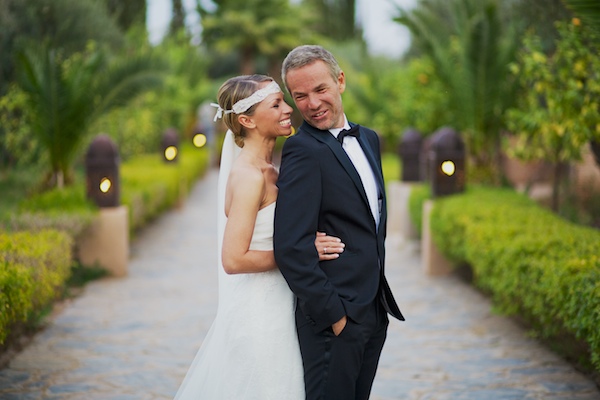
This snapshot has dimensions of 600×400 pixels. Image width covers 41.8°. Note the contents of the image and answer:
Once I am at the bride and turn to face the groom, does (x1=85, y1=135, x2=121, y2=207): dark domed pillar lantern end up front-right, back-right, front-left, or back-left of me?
back-left

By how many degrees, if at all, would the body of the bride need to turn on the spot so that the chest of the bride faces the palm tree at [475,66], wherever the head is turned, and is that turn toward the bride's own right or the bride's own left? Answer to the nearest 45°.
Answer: approximately 90° to the bride's own left

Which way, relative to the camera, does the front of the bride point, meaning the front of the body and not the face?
to the viewer's right

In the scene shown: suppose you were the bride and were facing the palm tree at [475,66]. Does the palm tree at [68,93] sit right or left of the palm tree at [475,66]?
left

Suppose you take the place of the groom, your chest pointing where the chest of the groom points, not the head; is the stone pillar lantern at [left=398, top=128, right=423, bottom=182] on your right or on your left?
on your left

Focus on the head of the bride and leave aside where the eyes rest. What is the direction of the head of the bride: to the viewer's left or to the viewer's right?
to the viewer's right

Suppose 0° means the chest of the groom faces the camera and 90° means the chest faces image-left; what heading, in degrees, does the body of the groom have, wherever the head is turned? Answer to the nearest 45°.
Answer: approximately 315°

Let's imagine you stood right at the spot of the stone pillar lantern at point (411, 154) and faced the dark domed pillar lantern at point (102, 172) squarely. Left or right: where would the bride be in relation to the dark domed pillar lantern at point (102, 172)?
left

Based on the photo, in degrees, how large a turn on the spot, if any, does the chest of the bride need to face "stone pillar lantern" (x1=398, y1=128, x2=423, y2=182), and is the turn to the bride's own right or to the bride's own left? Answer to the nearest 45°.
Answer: approximately 90° to the bride's own left
